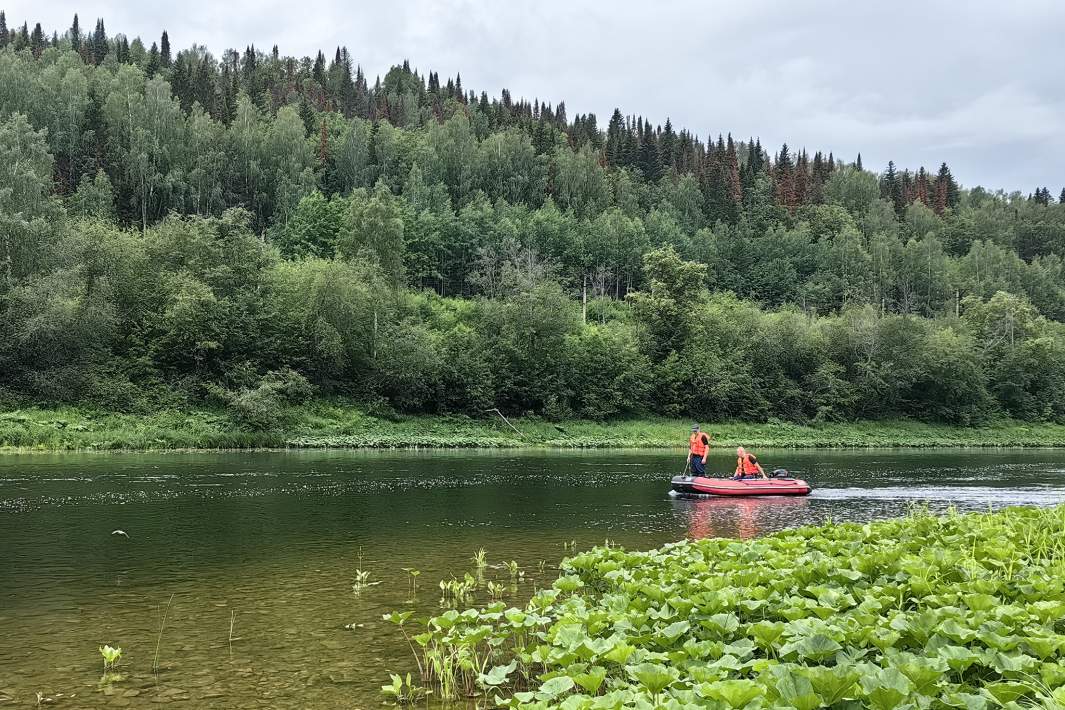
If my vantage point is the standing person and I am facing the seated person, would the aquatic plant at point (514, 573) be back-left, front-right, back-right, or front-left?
back-right

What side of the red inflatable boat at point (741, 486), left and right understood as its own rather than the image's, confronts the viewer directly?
left

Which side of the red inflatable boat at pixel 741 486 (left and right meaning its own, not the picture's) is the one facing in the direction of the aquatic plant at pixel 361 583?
left

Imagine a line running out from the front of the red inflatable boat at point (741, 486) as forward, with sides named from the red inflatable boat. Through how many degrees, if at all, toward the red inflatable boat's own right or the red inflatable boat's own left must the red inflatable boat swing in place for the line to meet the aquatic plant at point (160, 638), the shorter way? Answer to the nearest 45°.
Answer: approximately 90° to the red inflatable boat's own left

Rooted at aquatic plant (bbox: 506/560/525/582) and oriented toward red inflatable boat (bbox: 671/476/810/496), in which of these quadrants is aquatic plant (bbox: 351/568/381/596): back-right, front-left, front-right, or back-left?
back-left

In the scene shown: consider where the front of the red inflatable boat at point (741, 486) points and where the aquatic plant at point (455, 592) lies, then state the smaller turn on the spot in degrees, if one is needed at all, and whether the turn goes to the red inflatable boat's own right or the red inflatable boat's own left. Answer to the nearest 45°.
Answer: approximately 90° to the red inflatable boat's own left

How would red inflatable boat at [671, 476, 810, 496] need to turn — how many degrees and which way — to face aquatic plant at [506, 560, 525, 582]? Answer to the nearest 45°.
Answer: approximately 90° to its left
